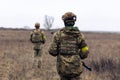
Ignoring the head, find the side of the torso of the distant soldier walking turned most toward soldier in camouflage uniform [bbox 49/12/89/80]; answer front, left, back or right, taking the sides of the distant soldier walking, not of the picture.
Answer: back

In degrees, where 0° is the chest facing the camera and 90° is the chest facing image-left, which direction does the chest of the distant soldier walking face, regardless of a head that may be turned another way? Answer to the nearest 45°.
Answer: approximately 180°

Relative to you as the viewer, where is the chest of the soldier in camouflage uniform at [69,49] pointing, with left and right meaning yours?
facing away from the viewer

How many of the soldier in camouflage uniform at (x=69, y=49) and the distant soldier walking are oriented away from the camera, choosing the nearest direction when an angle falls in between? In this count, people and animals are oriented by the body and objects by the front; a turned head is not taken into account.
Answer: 2

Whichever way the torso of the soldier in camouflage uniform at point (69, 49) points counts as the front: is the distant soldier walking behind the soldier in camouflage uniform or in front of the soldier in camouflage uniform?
in front
